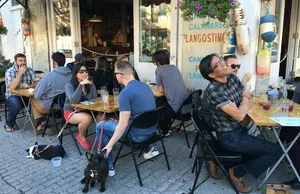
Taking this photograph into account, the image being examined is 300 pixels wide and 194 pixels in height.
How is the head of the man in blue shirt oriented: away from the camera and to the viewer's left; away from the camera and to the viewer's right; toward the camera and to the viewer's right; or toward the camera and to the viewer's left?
away from the camera and to the viewer's left

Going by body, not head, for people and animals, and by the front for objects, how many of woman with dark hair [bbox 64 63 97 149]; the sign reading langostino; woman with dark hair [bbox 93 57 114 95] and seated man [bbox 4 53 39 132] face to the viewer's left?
0

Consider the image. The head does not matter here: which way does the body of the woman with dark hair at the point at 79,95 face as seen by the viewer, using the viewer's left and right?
facing the viewer and to the right of the viewer

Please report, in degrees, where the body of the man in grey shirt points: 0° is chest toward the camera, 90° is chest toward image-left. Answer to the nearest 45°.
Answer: approximately 135°

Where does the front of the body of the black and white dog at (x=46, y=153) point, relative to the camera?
to the viewer's left

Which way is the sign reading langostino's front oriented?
toward the camera

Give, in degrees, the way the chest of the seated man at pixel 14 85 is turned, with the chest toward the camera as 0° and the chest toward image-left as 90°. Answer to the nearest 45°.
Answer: approximately 315°

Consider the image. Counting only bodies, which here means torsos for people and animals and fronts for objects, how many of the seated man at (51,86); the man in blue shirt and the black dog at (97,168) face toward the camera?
1

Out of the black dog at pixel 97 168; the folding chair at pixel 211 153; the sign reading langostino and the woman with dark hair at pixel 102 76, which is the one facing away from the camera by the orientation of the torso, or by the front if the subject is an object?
the woman with dark hair

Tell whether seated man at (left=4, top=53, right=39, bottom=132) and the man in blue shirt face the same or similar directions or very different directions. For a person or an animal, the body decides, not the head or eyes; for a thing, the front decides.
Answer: very different directions
